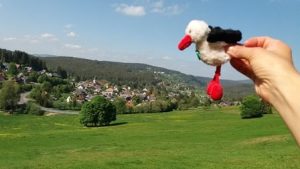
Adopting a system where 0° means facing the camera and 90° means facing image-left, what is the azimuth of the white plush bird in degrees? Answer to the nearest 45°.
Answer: approximately 90°
